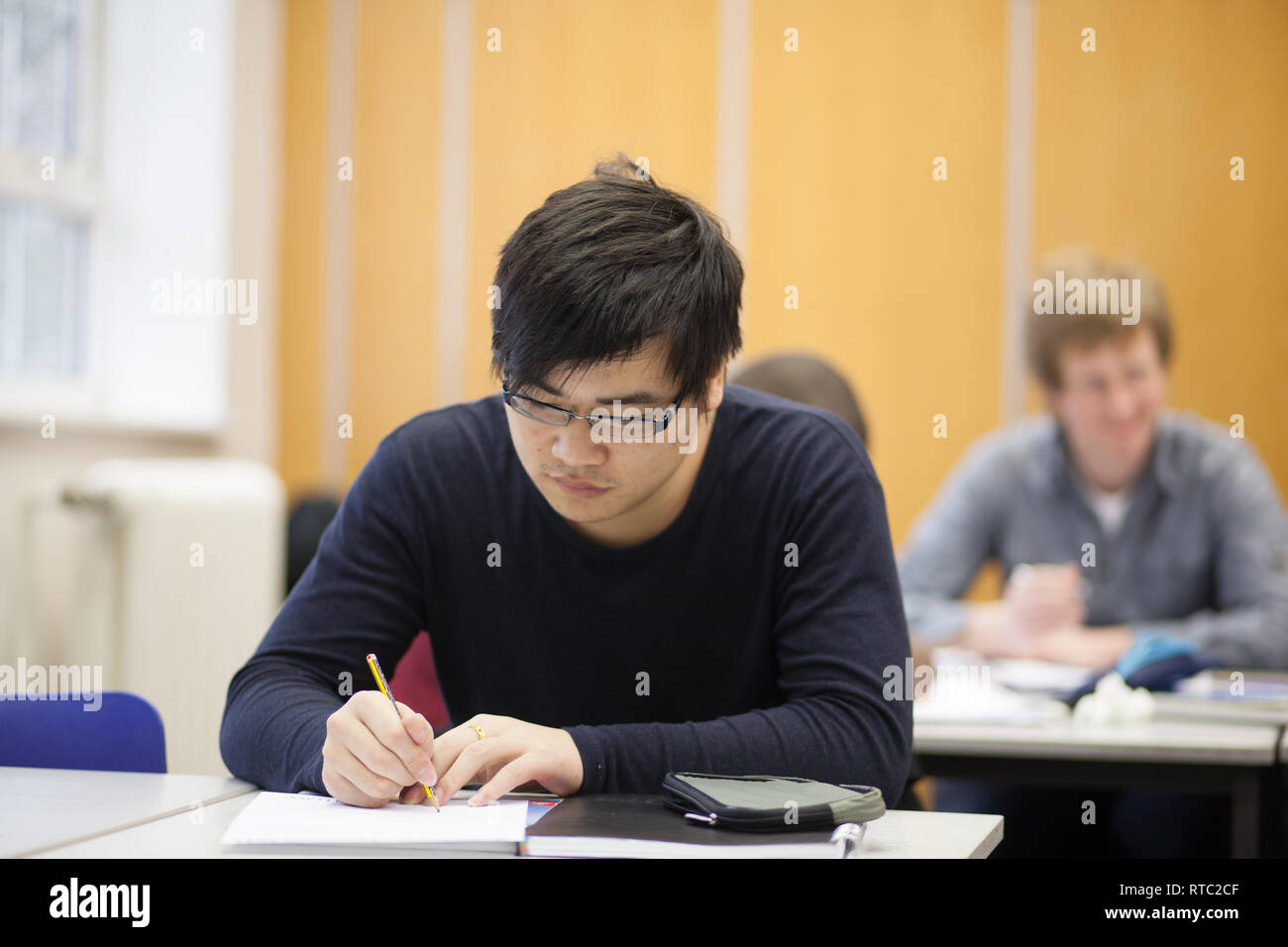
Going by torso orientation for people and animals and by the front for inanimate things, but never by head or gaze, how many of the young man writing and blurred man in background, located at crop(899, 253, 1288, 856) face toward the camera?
2

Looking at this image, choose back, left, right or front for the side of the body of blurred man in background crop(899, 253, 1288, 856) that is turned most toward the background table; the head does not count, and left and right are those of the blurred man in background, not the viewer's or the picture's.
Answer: front

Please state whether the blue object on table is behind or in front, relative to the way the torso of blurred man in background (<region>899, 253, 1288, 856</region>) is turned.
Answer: in front

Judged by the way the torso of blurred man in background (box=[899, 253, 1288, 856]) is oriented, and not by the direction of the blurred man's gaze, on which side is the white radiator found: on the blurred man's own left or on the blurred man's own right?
on the blurred man's own right

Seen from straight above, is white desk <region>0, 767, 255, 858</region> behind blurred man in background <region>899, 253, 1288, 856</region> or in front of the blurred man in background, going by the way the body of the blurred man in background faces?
in front

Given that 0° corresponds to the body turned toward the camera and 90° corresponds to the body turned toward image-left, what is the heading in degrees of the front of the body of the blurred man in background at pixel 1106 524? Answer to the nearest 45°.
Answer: approximately 0°

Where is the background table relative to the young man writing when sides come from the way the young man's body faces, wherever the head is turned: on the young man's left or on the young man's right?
on the young man's left

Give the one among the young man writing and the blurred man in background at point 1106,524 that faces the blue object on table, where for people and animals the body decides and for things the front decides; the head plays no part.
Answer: the blurred man in background

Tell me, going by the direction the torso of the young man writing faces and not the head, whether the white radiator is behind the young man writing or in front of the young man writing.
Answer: behind
